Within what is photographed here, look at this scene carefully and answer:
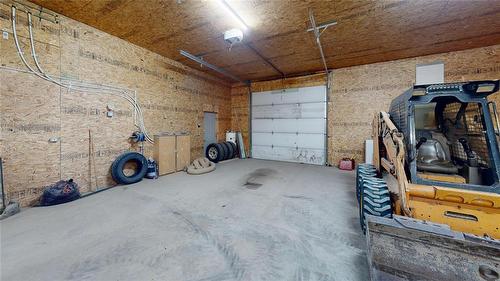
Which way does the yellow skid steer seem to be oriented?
toward the camera

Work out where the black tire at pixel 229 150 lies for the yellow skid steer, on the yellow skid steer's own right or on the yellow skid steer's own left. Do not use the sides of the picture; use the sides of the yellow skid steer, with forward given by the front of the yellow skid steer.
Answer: on the yellow skid steer's own right

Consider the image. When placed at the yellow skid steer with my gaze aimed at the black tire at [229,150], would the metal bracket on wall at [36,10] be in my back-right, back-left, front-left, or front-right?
front-left

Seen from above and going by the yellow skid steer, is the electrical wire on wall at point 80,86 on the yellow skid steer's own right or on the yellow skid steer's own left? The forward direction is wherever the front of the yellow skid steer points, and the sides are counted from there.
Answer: on the yellow skid steer's own right

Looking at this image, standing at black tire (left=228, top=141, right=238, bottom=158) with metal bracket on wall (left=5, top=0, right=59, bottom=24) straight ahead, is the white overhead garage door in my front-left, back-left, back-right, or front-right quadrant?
back-left

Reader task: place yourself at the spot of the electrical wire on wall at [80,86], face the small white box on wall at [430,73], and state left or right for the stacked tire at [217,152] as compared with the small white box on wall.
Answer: left

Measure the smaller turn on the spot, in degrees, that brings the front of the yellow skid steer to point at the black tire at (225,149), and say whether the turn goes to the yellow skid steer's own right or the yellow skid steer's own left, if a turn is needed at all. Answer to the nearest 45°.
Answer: approximately 90° to the yellow skid steer's own right

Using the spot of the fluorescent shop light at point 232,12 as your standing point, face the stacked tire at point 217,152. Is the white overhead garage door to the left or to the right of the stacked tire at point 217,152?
right

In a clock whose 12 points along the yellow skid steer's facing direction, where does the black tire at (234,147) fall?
The black tire is roughly at 4 o'clock from the yellow skid steer.

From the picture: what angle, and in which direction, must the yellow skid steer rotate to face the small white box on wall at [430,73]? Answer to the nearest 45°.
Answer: approximately 180°

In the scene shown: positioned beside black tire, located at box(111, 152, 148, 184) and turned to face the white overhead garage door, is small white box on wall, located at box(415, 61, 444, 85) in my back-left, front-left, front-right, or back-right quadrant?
front-right

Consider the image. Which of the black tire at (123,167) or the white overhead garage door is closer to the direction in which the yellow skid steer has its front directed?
the black tire

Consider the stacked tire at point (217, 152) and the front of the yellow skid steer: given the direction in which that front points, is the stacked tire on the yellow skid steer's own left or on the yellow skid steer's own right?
on the yellow skid steer's own right

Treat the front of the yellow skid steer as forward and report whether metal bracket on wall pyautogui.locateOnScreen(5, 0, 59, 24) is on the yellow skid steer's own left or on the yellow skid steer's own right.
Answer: on the yellow skid steer's own right

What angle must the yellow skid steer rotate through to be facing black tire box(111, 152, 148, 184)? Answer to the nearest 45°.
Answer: approximately 90° to its right
